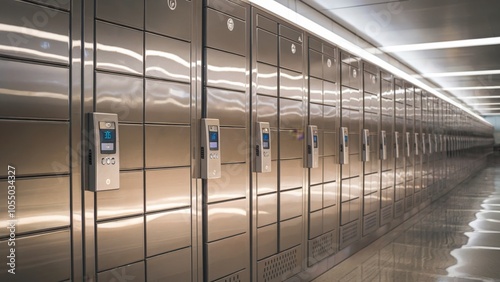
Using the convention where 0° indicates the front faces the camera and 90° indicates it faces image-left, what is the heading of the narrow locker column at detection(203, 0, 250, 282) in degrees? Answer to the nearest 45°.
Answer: approximately 315°

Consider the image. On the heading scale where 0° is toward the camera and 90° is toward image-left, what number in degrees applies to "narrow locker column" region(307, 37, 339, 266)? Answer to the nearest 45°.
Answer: approximately 315°

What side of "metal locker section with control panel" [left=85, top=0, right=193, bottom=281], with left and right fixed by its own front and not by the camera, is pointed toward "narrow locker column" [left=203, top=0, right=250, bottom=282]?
left

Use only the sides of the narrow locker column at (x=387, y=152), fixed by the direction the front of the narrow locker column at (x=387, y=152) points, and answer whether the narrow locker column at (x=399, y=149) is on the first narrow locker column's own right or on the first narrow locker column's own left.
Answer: on the first narrow locker column's own left

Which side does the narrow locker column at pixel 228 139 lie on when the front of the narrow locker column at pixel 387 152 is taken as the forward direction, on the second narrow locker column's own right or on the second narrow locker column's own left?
on the second narrow locker column's own right

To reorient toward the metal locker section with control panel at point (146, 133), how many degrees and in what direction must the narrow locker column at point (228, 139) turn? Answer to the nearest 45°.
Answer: approximately 90° to its right

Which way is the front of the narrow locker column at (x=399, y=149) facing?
to the viewer's right

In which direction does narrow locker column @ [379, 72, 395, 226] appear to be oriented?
to the viewer's right

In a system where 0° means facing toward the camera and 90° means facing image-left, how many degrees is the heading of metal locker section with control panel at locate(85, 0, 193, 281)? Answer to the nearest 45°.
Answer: approximately 315°

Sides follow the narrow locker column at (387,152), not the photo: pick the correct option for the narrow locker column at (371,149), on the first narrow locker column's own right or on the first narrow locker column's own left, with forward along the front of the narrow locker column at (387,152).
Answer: on the first narrow locker column's own right

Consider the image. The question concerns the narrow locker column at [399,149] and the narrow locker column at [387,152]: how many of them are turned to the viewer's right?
2
